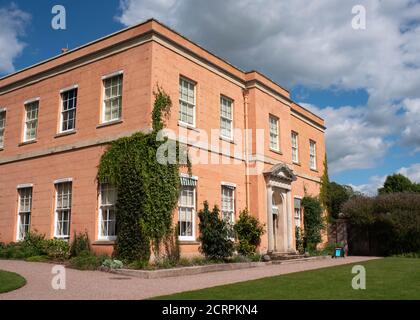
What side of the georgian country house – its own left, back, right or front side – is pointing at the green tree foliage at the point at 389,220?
left

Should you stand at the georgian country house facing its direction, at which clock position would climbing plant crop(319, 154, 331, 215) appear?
The climbing plant is roughly at 9 o'clock from the georgian country house.

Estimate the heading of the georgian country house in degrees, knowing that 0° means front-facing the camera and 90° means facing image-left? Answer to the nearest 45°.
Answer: approximately 315°

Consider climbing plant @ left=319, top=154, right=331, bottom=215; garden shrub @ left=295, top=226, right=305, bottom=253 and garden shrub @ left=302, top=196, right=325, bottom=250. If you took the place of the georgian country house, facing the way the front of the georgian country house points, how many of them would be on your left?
3

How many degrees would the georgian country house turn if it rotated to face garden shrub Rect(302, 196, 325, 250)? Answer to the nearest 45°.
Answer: approximately 90° to its left

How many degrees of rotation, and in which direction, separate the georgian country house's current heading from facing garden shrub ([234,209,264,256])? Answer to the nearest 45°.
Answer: approximately 45° to its left
